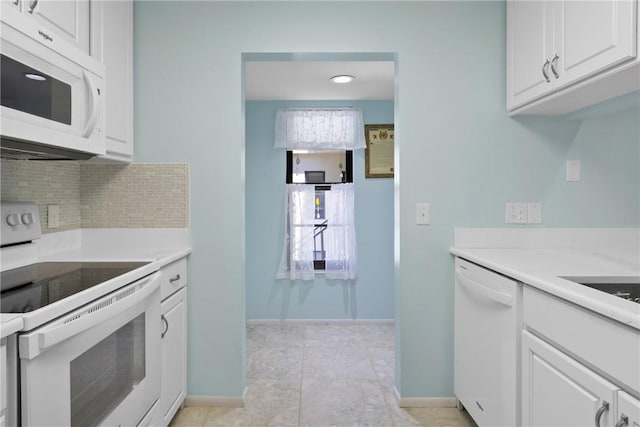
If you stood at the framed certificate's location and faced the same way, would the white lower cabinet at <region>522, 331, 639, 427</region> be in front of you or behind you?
in front

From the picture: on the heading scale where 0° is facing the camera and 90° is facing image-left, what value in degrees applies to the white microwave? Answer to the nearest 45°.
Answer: approximately 315°

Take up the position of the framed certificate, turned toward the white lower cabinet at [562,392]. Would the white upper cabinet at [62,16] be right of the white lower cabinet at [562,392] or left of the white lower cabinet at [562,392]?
right

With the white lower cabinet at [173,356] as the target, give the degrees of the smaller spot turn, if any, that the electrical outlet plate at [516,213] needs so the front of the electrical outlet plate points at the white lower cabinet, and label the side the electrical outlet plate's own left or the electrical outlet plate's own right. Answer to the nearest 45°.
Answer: approximately 45° to the electrical outlet plate's own right

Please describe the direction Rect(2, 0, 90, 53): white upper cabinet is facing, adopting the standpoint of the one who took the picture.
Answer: facing the viewer and to the right of the viewer

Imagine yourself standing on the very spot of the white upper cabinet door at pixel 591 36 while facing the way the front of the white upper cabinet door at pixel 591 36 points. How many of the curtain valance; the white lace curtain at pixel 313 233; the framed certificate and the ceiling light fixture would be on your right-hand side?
4

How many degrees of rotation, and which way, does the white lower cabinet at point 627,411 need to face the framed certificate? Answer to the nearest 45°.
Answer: approximately 90° to its right

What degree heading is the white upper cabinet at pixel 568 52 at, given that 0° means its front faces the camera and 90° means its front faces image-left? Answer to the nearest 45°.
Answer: approximately 45°

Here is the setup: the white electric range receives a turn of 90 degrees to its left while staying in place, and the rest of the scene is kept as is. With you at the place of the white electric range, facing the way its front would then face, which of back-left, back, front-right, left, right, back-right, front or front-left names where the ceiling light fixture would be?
front

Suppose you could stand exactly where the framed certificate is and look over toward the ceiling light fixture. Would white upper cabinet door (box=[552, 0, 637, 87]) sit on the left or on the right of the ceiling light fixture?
left

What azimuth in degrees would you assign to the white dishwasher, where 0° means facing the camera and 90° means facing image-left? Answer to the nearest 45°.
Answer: approximately 45°

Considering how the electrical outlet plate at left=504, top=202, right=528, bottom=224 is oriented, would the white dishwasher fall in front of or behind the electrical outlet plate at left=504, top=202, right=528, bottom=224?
in front

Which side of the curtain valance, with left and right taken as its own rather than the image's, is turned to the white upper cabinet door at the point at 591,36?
front

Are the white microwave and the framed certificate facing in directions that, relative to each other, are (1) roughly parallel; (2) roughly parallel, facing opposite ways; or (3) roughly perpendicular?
roughly perpendicular

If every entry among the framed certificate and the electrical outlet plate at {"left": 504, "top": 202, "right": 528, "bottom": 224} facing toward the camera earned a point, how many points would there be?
2
